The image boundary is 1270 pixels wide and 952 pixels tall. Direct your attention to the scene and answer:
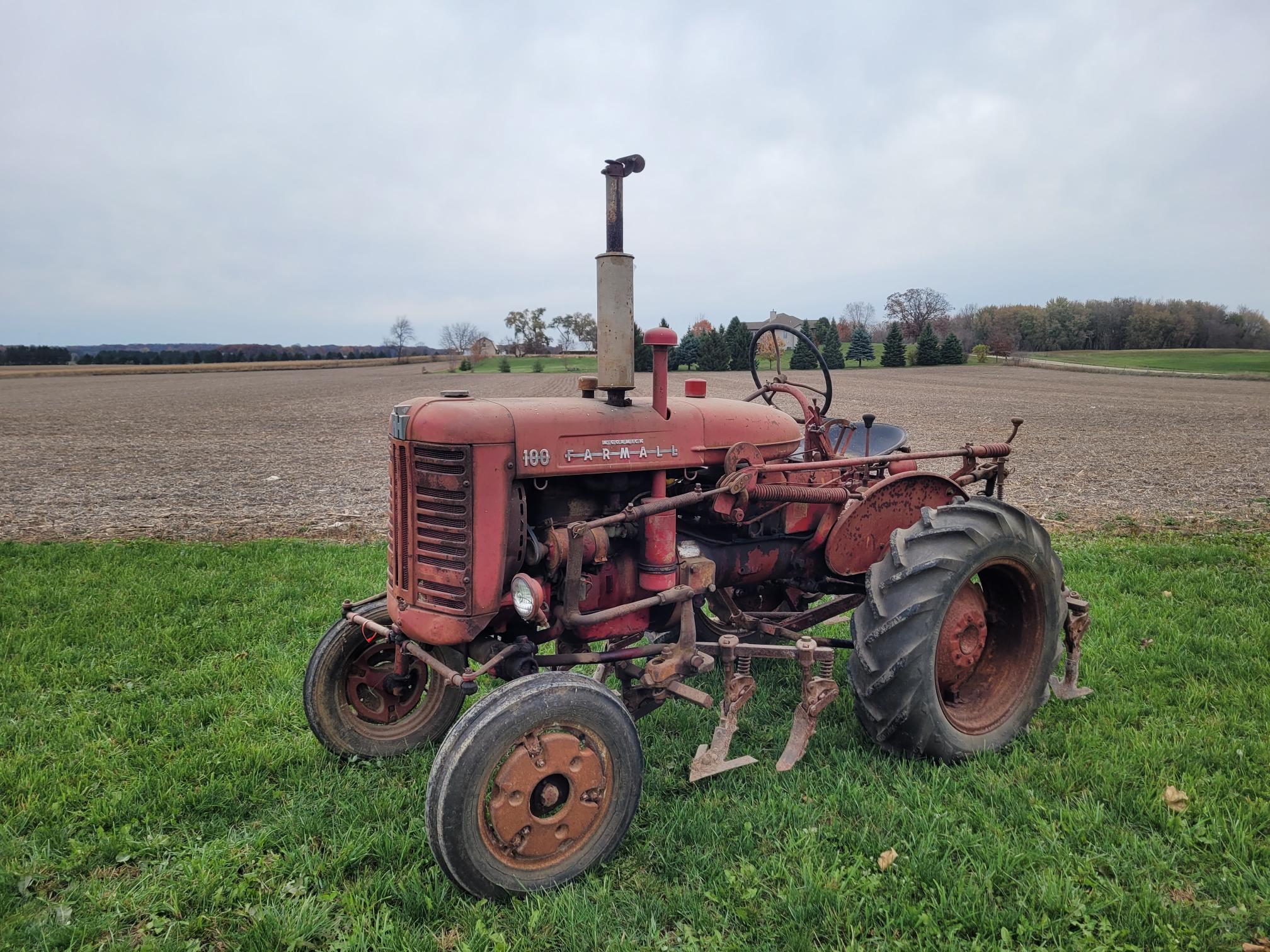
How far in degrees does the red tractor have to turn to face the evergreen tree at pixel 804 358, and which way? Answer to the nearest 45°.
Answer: approximately 135° to its right

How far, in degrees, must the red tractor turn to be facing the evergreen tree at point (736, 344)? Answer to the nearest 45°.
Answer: approximately 135° to its right

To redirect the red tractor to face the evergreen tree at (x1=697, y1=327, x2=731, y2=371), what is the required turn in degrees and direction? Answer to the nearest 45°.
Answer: approximately 135° to its right

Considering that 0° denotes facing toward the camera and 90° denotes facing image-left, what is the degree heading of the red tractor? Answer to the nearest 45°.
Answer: approximately 45°

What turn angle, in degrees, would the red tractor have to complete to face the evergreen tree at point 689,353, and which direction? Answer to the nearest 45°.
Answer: approximately 135° to its right

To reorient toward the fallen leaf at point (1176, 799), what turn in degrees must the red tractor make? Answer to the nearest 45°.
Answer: approximately 135° to its left
